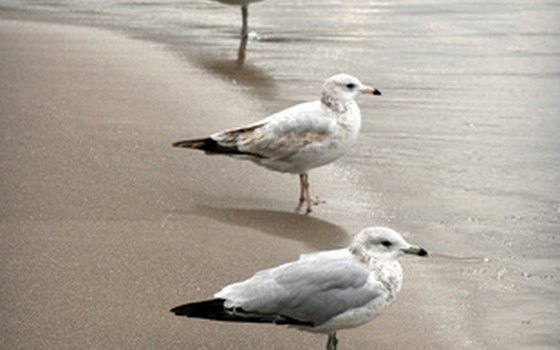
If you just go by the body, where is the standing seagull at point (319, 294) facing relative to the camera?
to the viewer's right

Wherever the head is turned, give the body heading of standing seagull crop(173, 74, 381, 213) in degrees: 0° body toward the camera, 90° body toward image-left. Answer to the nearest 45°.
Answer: approximately 270°

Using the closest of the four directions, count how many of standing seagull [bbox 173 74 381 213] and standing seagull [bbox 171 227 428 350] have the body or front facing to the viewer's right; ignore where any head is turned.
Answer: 2

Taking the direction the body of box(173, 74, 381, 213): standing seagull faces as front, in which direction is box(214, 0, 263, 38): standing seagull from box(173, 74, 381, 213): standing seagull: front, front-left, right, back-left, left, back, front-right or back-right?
left

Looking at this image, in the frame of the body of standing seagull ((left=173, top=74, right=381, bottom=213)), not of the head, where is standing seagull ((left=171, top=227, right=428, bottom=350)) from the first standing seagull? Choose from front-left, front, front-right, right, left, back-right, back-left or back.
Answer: right

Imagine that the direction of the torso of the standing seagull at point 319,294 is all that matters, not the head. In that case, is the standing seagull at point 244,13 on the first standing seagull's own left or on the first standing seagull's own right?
on the first standing seagull's own left

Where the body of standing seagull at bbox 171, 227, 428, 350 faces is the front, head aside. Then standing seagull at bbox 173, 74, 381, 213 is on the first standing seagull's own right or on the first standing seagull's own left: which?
on the first standing seagull's own left
